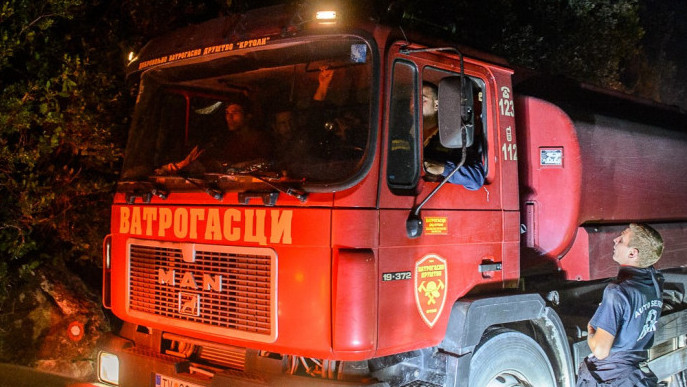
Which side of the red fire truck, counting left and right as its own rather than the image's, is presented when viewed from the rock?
right

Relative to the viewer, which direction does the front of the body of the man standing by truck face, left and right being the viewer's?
facing away from the viewer and to the left of the viewer

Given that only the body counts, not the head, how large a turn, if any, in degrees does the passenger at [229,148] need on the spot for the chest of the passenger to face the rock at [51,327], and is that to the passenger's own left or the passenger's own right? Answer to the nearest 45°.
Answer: approximately 90° to the passenger's own right

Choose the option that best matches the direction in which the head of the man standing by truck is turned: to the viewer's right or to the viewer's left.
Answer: to the viewer's left

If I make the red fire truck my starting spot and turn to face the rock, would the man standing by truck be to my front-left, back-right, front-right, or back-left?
back-left

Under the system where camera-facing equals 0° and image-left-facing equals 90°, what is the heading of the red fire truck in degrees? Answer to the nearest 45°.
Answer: approximately 45°

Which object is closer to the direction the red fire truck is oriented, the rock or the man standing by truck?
the rock

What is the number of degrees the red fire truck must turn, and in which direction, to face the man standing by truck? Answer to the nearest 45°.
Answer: approximately 135° to its left

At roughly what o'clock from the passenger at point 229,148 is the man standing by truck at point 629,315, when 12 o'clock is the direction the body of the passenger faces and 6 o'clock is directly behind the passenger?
The man standing by truck is roughly at 8 o'clock from the passenger.

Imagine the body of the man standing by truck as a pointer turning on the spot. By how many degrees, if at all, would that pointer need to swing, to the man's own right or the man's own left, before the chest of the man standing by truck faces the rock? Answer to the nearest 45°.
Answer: approximately 45° to the man's own left
